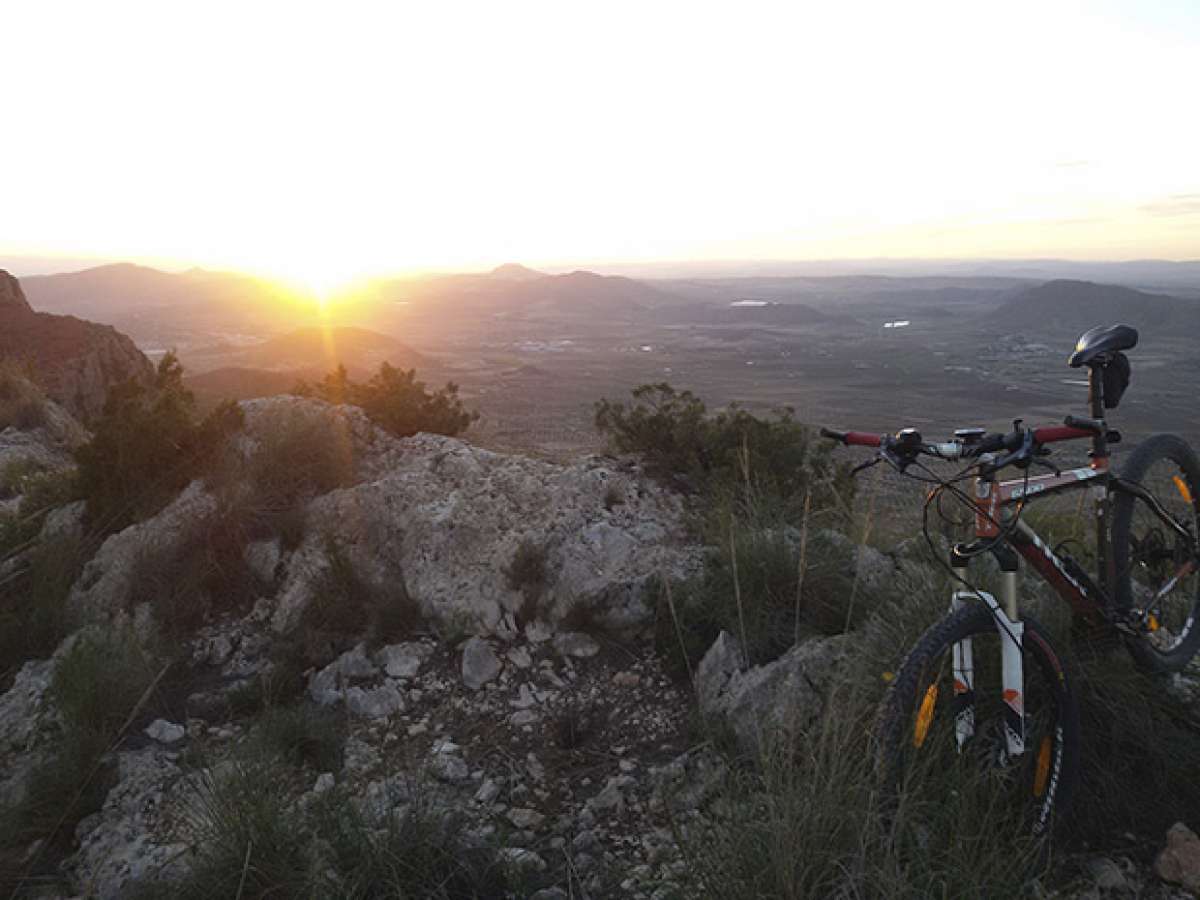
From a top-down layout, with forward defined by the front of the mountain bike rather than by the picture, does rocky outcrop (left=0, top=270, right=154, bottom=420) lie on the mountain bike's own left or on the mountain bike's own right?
on the mountain bike's own right

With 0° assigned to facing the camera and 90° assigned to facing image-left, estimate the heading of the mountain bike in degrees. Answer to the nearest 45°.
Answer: approximately 45°

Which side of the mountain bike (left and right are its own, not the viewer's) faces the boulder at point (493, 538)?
right

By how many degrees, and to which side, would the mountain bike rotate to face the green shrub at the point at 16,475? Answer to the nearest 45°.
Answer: approximately 45° to its right

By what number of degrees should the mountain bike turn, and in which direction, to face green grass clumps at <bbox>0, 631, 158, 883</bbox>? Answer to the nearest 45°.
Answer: approximately 45° to its right

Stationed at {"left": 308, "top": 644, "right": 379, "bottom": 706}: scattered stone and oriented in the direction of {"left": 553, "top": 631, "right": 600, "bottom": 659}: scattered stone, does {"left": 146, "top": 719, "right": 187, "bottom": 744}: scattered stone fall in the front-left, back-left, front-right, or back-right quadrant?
back-right

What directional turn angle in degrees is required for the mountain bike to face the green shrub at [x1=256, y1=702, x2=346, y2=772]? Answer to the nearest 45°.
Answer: approximately 45° to its right

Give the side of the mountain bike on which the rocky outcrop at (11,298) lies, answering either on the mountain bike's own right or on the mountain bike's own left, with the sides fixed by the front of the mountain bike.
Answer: on the mountain bike's own right
